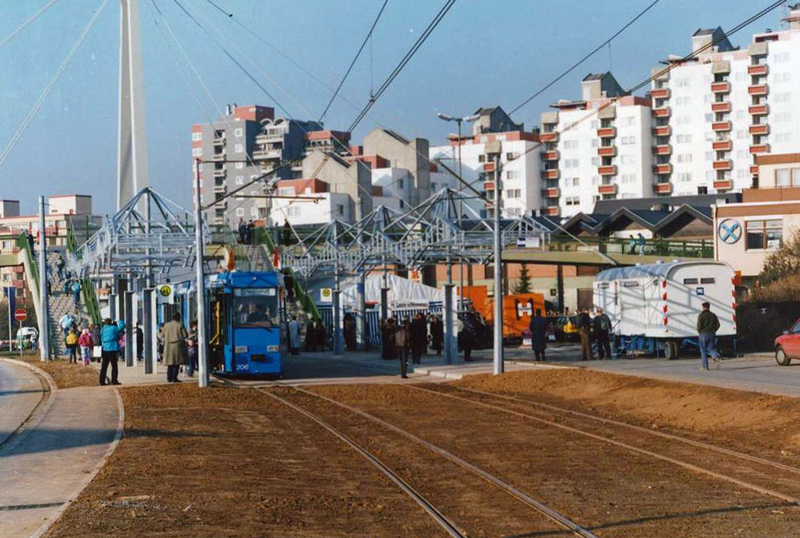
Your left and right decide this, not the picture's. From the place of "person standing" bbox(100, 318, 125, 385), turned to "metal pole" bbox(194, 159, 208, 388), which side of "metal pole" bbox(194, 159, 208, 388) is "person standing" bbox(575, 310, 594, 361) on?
left

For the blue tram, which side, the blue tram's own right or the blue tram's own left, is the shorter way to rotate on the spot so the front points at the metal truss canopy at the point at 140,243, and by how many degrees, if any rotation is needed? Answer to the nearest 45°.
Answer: approximately 135° to the blue tram's own right

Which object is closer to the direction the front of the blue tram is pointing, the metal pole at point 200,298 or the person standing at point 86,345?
the metal pole

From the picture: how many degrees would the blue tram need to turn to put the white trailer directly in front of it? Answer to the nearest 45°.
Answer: approximately 90° to its left

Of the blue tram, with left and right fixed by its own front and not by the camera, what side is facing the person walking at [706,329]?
left

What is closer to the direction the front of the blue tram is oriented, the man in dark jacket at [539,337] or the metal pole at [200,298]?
the metal pole

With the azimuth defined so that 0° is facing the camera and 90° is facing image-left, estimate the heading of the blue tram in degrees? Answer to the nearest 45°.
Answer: approximately 0°
